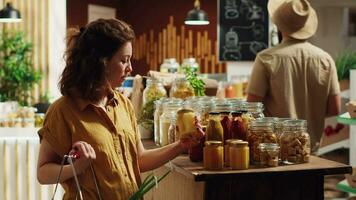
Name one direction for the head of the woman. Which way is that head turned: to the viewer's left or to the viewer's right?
to the viewer's right

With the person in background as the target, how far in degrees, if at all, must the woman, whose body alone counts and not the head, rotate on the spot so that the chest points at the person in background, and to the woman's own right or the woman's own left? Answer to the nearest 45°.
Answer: approximately 90° to the woman's own left

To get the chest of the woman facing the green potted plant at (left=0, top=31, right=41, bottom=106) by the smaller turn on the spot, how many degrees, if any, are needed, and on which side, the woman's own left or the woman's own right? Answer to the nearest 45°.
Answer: approximately 135° to the woman's own left

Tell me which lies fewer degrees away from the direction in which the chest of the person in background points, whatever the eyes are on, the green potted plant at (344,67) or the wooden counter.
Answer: the green potted plant

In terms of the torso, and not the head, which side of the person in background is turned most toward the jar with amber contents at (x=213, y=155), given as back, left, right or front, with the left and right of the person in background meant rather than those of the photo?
back

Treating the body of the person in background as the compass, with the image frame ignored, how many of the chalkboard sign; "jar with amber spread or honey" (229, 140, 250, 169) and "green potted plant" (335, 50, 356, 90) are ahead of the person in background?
2

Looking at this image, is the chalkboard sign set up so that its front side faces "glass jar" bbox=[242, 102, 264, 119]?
yes

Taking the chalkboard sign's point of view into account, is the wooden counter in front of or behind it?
in front

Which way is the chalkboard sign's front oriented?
toward the camera

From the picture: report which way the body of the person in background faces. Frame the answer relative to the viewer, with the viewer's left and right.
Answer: facing away from the viewer

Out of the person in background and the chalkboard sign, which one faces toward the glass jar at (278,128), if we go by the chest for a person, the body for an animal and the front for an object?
the chalkboard sign

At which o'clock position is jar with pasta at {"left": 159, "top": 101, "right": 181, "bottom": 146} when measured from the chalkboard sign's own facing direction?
The jar with pasta is roughly at 12 o'clock from the chalkboard sign.
